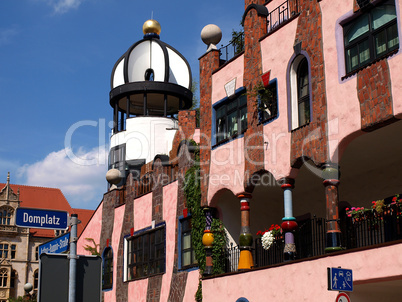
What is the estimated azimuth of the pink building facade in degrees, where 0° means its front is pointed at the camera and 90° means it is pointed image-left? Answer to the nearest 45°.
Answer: approximately 45°

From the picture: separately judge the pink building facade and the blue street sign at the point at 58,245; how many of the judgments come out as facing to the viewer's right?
0

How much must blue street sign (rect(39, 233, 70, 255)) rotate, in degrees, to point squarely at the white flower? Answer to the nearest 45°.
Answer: approximately 180°

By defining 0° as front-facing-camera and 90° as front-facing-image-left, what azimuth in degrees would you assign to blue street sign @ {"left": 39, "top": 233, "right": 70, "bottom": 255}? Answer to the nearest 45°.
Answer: approximately 45°

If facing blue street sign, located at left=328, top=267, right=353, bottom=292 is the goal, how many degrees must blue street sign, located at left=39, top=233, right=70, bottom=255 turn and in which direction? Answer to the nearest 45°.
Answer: approximately 135° to its left

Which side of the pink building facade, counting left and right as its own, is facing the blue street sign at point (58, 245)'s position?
front

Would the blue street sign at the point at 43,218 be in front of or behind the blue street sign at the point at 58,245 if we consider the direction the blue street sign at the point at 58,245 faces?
in front
